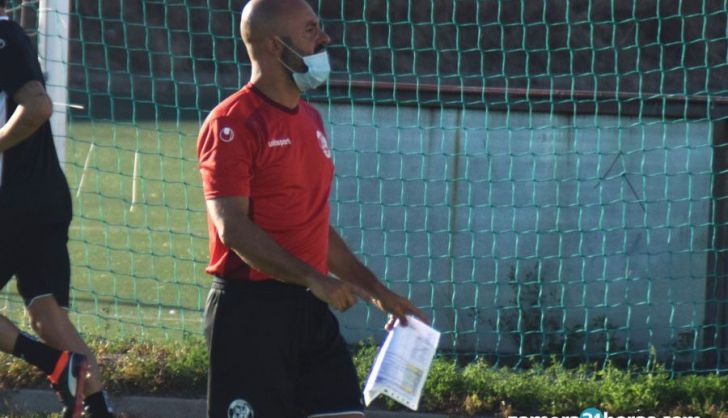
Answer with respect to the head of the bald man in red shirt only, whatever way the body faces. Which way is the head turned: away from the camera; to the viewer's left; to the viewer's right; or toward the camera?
to the viewer's right

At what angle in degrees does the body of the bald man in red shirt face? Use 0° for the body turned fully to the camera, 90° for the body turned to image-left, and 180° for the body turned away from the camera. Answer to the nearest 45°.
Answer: approximately 315°

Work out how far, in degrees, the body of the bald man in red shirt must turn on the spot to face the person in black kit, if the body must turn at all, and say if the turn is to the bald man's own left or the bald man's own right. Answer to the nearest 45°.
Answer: approximately 180°

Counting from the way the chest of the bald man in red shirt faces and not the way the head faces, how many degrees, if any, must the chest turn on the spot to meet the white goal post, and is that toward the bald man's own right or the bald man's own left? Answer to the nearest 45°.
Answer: approximately 180°
